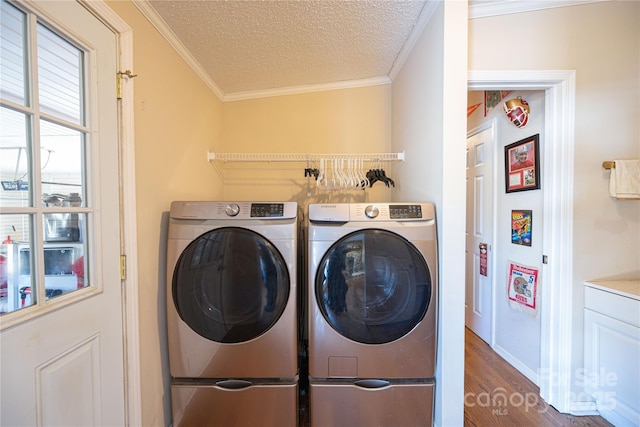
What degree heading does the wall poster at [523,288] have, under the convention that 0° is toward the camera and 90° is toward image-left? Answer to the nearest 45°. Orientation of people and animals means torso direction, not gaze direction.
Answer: approximately 45°

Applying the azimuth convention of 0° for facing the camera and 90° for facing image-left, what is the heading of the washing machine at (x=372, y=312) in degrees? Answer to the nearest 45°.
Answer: approximately 0°

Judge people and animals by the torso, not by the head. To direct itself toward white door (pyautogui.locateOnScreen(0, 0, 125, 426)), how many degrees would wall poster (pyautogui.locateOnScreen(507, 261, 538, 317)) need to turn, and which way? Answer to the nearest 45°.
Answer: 0° — it already faces it

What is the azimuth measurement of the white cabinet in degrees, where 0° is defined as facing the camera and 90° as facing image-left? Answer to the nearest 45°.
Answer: approximately 45°
